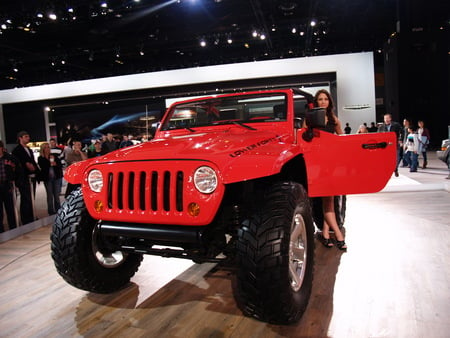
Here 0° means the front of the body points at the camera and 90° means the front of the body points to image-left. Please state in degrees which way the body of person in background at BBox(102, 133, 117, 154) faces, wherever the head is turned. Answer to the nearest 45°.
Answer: approximately 0°

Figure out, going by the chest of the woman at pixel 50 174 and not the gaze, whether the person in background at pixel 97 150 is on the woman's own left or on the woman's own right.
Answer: on the woman's own left

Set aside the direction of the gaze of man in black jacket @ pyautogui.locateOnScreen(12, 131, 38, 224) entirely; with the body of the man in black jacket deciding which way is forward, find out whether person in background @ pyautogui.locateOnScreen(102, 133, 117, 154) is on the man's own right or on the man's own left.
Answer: on the man's own left

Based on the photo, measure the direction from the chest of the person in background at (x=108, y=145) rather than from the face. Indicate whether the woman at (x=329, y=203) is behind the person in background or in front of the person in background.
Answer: in front

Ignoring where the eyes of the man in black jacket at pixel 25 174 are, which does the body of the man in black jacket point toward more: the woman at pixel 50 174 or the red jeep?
the red jeep
